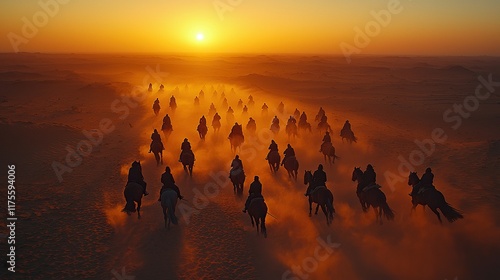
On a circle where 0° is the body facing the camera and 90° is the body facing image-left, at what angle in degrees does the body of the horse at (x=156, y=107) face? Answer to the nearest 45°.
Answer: approximately 180°

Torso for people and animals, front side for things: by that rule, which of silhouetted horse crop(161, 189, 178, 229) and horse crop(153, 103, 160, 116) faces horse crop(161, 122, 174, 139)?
the silhouetted horse

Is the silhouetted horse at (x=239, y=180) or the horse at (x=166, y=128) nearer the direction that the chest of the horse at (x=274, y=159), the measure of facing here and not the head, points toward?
the horse

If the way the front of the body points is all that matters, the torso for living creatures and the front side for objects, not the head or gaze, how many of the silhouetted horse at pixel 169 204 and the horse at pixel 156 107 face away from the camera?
2

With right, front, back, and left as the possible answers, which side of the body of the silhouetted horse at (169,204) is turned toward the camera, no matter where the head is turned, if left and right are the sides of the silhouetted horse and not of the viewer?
back

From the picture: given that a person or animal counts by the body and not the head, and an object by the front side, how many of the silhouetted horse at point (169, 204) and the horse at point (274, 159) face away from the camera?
2

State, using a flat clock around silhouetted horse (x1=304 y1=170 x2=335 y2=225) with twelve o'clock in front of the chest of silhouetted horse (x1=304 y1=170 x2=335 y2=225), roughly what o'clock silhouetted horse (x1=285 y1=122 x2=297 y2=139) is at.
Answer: silhouetted horse (x1=285 y1=122 x2=297 y2=139) is roughly at 1 o'clock from silhouetted horse (x1=304 y1=170 x2=335 y2=225).

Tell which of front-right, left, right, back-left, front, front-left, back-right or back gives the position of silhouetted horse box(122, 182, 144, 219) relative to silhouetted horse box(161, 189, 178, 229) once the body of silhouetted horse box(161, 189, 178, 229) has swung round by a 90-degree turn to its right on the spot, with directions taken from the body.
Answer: back-left

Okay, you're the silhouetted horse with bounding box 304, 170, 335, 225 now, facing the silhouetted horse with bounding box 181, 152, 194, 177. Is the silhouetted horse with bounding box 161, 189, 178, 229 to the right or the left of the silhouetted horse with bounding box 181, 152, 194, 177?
left

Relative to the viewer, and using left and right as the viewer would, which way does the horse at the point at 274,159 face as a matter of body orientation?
facing away from the viewer

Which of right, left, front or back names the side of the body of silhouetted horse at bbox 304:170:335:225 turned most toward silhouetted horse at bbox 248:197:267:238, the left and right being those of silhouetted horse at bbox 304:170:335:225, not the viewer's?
left

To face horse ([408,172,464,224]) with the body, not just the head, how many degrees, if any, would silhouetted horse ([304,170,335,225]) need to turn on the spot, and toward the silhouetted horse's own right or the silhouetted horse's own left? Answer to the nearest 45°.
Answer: approximately 135° to the silhouetted horse's own right

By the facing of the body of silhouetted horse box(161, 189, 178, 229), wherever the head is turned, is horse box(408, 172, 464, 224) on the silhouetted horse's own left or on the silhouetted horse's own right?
on the silhouetted horse's own right

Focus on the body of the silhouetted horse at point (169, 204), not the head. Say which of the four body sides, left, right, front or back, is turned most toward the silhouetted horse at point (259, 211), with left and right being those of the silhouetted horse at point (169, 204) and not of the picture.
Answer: right

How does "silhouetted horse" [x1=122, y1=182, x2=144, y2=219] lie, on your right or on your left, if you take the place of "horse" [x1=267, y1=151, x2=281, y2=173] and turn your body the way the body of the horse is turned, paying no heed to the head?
on your left
